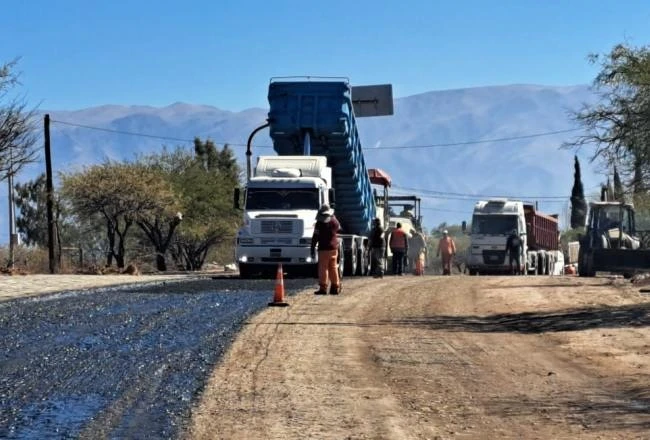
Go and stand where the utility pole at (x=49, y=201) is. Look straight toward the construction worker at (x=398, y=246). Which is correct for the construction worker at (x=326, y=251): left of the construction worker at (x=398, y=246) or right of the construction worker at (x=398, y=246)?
right

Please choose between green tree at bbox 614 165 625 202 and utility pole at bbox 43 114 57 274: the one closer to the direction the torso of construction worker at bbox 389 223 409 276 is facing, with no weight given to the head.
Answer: the green tree
